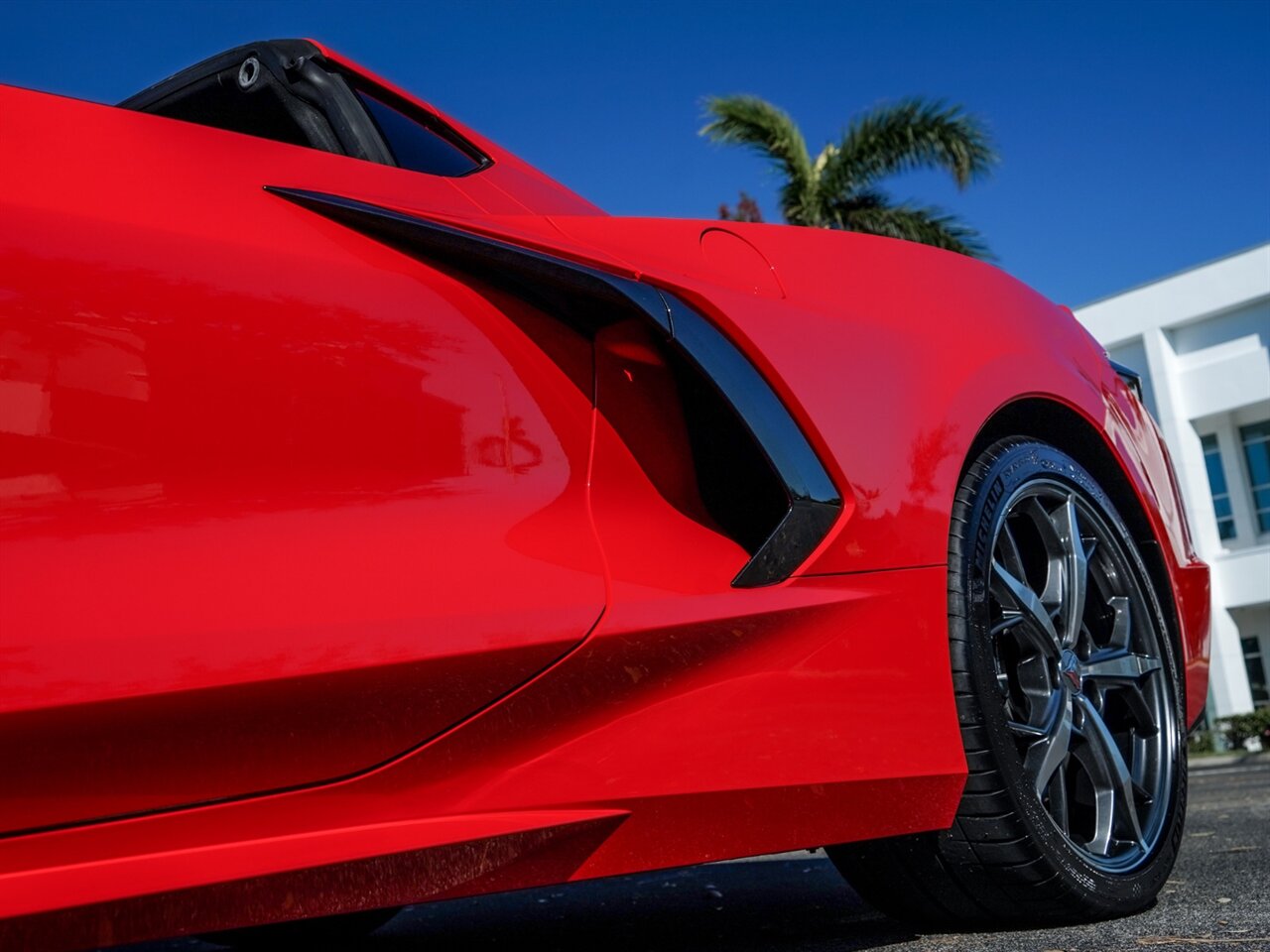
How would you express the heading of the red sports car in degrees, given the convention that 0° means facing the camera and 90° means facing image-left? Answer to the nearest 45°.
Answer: approximately 45°

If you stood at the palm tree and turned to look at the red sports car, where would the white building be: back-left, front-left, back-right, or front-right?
back-left

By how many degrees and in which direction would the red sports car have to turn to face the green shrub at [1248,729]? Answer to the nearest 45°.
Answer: approximately 180°

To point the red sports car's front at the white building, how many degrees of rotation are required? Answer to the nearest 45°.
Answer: approximately 180°

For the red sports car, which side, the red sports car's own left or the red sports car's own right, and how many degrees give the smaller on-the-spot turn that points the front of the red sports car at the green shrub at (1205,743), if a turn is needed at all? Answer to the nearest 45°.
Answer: approximately 180°

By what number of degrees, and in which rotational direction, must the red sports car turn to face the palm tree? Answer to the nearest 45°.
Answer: approximately 135° to its right
